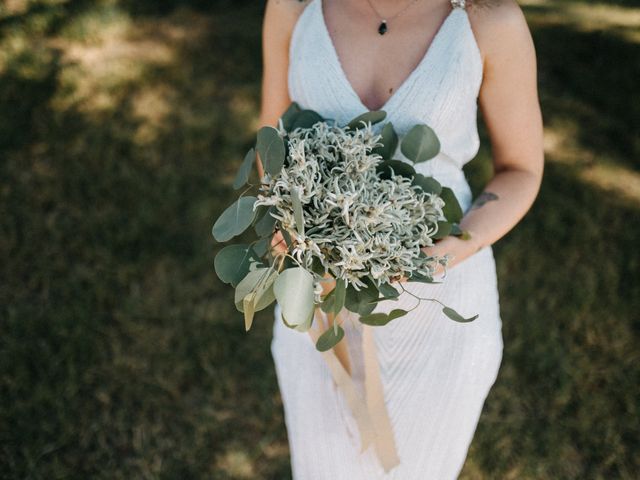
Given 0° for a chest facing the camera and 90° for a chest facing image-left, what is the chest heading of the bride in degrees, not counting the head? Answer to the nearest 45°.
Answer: approximately 0°
